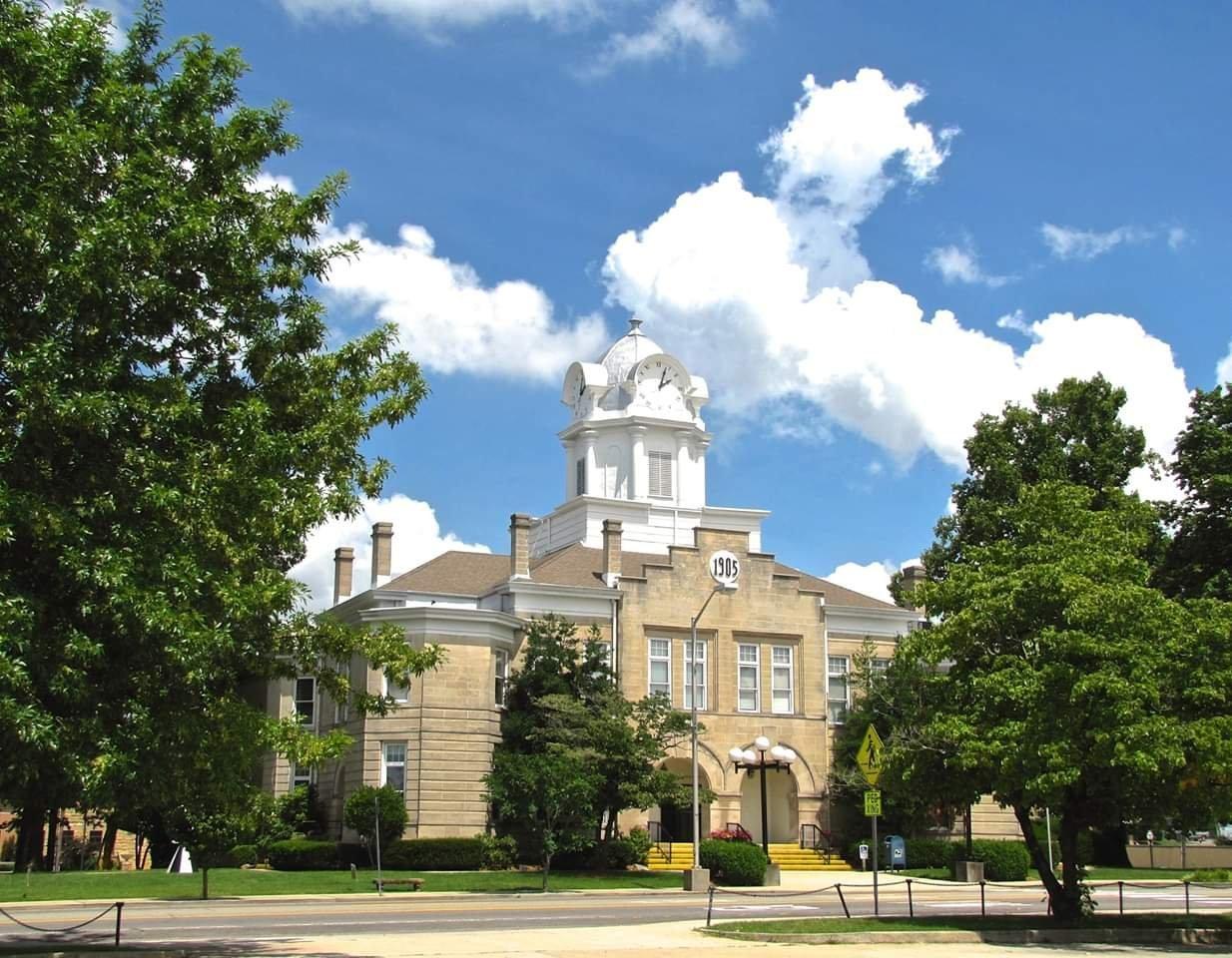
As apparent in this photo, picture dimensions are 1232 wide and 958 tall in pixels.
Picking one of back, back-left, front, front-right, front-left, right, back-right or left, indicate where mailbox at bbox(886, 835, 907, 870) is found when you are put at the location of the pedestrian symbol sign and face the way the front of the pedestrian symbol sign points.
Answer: back-right

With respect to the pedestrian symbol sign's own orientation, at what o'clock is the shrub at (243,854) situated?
The shrub is roughly at 3 o'clock from the pedestrian symbol sign.

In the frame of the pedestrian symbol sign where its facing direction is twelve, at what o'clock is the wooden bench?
The wooden bench is roughly at 3 o'clock from the pedestrian symbol sign.

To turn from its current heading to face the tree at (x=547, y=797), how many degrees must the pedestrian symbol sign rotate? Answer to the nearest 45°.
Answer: approximately 90° to its right

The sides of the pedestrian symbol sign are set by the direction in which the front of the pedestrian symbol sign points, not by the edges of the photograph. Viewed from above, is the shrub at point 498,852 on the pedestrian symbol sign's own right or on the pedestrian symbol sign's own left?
on the pedestrian symbol sign's own right

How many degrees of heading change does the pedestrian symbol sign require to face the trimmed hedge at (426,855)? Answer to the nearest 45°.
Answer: approximately 90° to its right

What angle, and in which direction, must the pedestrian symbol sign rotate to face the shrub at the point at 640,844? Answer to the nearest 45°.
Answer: approximately 135° to its right

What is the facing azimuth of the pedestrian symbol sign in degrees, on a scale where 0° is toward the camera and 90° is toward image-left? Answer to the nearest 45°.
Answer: approximately 45°
